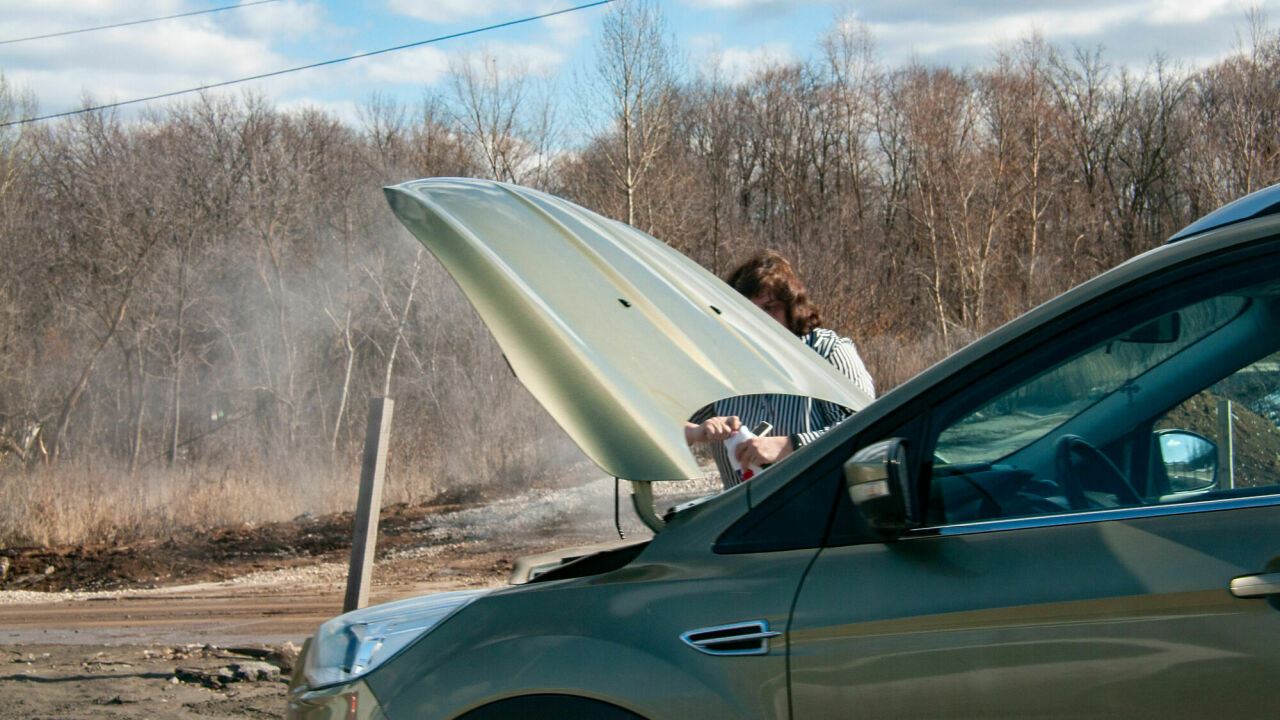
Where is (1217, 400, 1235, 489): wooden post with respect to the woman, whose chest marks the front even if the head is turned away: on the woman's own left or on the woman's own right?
on the woman's own left

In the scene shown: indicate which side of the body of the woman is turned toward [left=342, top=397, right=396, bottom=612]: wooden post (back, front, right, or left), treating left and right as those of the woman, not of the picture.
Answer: right

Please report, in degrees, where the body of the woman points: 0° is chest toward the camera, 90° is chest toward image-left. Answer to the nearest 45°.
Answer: approximately 45°
